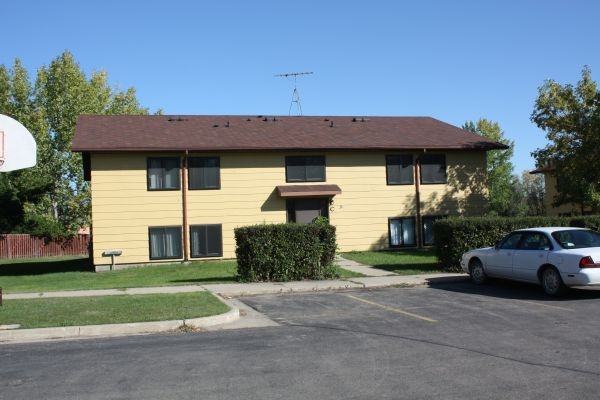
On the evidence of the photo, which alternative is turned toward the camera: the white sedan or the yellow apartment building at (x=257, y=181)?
the yellow apartment building

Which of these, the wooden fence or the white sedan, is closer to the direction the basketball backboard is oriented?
the white sedan

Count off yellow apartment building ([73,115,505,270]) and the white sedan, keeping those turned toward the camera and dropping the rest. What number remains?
1

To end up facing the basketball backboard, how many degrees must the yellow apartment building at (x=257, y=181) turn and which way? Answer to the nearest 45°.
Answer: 0° — it already faces it

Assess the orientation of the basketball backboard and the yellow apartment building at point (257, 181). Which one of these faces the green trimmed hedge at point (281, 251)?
the yellow apartment building

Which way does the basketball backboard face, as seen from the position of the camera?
facing the viewer

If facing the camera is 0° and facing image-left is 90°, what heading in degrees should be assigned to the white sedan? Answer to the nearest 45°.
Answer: approximately 135°

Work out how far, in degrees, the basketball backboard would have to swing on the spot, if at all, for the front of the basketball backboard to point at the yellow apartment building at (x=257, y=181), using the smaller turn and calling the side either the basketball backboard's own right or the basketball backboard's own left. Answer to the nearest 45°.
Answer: approximately 135° to the basketball backboard's own left

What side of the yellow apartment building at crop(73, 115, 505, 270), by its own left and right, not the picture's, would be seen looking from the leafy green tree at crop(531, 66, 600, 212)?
left

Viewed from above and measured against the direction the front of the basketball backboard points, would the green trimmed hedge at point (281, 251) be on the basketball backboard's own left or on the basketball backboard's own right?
on the basketball backboard's own left

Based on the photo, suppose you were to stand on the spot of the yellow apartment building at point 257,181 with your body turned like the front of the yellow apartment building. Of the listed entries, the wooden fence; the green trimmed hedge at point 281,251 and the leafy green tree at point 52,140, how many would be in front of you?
1
